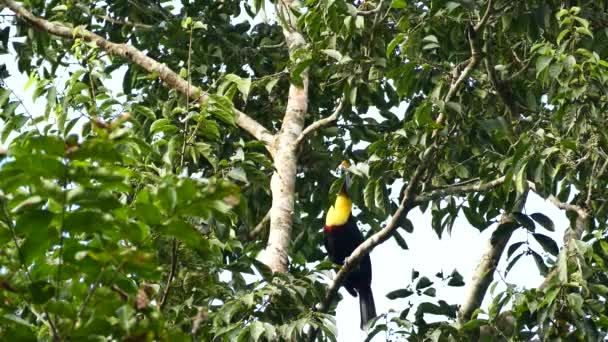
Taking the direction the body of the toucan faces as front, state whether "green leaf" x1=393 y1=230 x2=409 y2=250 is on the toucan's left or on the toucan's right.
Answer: on the toucan's left

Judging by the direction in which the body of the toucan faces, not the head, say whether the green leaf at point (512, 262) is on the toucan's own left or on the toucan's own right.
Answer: on the toucan's own left

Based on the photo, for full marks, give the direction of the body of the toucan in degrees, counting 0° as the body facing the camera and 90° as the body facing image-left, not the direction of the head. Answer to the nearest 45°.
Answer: approximately 45°

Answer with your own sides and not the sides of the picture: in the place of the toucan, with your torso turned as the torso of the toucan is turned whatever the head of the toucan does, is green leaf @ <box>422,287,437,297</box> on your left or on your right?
on your left

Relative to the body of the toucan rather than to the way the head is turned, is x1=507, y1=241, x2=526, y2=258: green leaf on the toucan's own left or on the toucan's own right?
on the toucan's own left
